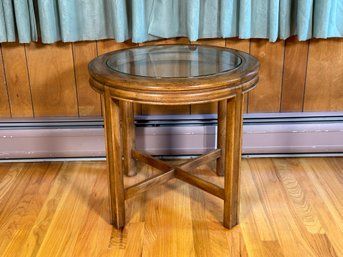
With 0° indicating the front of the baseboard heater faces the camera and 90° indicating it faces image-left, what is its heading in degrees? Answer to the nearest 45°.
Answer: approximately 0°
